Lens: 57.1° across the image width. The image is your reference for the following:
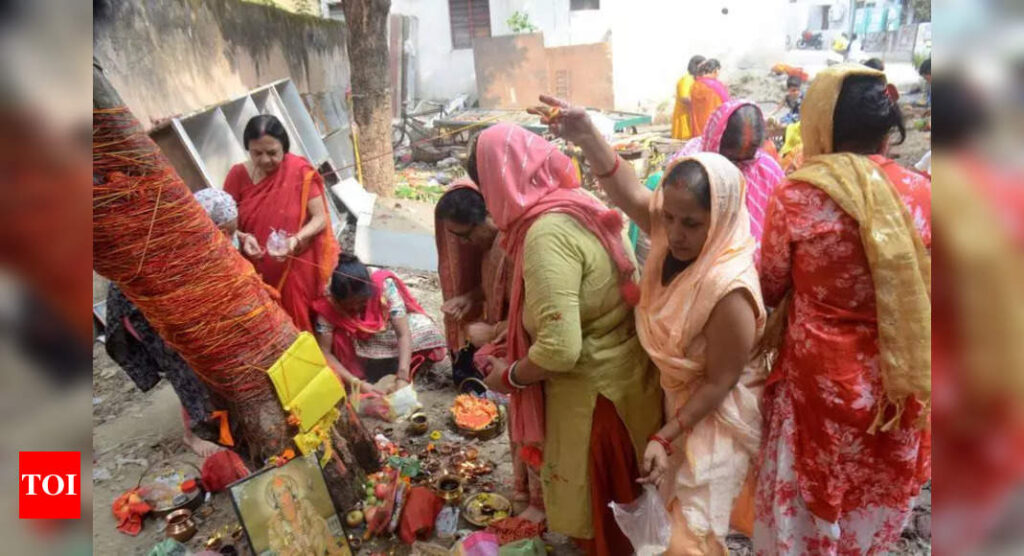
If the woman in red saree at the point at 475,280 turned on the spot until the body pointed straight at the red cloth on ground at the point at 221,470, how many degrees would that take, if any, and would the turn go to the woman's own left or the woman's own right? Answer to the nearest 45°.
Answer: approximately 45° to the woman's own right

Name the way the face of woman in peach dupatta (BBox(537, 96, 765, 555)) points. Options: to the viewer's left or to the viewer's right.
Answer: to the viewer's left

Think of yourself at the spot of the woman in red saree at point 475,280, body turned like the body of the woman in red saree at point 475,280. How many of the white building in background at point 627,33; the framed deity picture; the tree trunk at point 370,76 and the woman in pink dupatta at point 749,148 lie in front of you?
1

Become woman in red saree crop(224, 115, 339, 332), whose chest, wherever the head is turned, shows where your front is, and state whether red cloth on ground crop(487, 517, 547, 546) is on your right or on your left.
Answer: on your left

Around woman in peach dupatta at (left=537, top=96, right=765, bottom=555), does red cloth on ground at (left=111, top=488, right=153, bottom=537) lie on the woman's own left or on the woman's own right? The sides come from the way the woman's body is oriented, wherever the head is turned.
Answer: on the woman's own right

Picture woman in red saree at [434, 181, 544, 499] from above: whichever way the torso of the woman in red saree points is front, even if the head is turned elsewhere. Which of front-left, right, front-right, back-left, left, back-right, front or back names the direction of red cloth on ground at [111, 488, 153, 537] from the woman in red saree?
front-right

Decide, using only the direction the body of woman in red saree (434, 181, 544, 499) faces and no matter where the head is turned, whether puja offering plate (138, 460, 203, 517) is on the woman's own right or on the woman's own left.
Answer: on the woman's own right

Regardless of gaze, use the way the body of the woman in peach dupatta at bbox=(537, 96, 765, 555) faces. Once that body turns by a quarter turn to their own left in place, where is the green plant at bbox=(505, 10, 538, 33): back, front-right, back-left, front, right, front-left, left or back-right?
back-left
